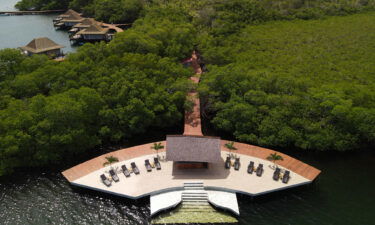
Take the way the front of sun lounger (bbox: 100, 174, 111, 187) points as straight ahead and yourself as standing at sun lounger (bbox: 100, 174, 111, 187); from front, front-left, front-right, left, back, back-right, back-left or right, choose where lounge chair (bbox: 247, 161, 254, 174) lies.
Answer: front-left

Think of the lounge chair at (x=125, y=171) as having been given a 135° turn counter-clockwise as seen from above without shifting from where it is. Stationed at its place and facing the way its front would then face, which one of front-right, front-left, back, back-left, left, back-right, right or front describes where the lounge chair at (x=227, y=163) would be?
right

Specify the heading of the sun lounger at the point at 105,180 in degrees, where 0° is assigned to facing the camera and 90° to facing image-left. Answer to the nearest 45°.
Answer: approximately 315°

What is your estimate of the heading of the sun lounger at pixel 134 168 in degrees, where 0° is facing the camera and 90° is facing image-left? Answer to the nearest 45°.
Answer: approximately 315°

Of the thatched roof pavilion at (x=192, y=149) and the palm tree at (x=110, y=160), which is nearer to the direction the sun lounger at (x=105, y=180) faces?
the thatched roof pavilion

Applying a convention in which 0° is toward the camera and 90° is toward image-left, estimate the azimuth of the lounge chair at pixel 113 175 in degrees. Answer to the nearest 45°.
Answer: approximately 315°

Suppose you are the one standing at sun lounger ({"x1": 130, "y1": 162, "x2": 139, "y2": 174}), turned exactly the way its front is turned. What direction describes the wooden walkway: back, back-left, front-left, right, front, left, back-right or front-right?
left

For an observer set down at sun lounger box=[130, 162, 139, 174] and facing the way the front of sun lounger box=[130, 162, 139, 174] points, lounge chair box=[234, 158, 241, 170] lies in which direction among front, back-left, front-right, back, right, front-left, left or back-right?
front-left

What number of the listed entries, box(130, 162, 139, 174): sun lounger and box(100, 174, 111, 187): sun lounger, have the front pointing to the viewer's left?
0
